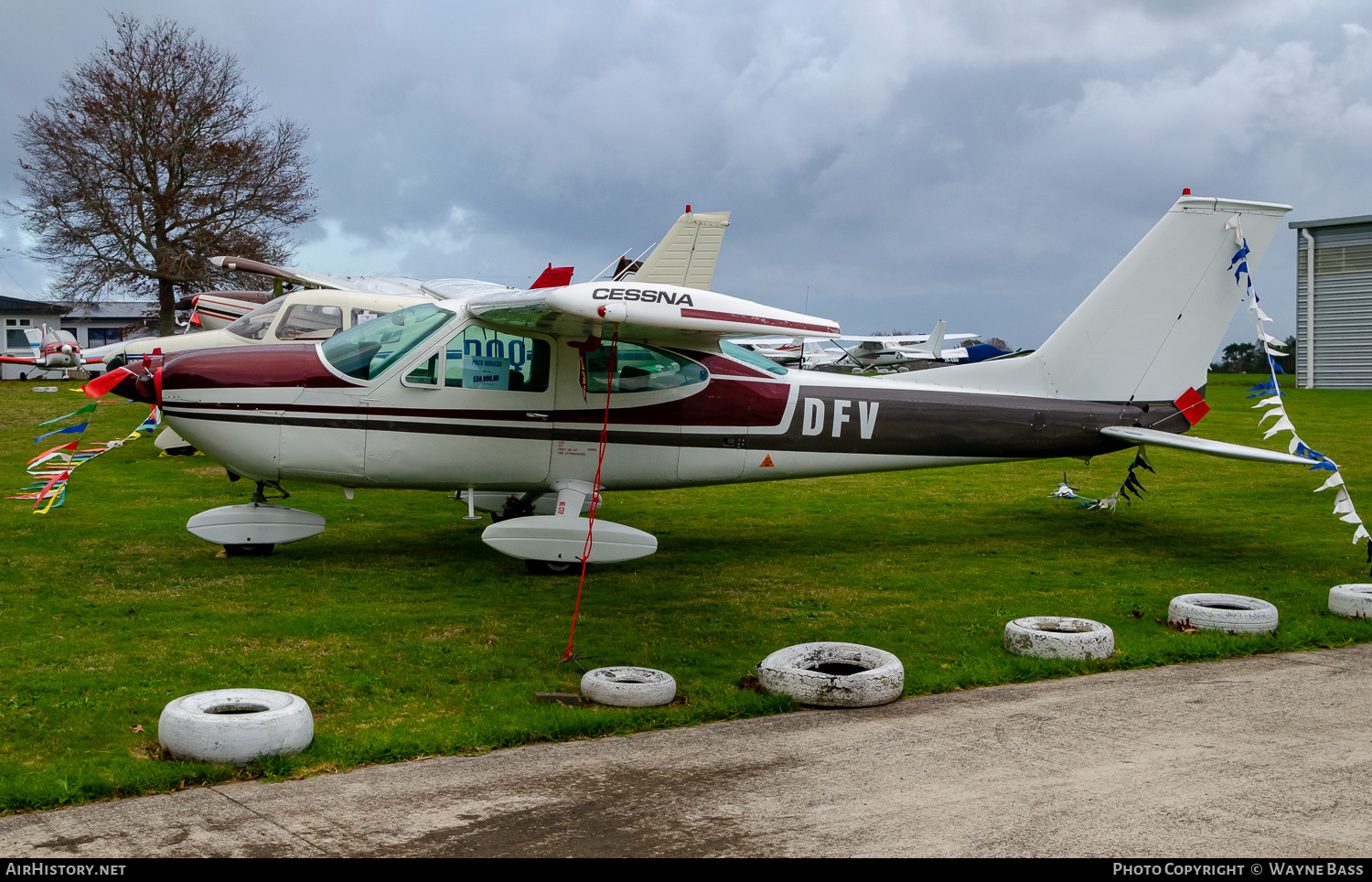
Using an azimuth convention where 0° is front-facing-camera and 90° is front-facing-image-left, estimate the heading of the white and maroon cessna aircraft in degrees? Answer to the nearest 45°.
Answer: approximately 90°

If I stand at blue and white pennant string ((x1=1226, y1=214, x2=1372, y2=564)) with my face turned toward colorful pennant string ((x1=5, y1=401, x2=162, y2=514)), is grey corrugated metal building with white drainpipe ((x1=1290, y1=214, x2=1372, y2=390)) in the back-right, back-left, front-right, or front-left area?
back-right

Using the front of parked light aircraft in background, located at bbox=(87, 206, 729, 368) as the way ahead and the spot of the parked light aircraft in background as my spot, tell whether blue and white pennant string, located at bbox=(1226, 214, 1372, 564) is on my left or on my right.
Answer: on my left

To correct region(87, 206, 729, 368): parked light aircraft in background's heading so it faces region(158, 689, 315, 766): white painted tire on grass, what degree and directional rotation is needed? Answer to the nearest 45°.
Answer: approximately 90° to its left

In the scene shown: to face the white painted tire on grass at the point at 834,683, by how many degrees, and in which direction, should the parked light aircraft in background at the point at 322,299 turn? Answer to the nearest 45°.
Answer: approximately 90° to its left

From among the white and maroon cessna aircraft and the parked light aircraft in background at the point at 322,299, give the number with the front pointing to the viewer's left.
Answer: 2

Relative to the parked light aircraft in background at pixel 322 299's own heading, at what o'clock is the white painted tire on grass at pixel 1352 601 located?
The white painted tire on grass is roughly at 8 o'clock from the parked light aircraft in background.

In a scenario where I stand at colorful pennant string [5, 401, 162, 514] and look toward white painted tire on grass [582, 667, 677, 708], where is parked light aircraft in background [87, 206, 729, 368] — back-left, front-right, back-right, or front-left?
back-left

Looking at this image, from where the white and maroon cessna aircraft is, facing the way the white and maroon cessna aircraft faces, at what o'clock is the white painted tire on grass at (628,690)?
The white painted tire on grass is roughly at 9 o'clock from the white and maroon cessna aircraft.

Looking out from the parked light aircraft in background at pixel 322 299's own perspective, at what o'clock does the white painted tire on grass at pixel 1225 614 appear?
The white painted tire on grass is roughly at 8 o'clock from the parked light aircraft in background.

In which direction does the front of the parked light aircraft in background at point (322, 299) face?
to the viewer's left

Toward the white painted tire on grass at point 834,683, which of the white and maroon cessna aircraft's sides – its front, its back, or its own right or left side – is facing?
left

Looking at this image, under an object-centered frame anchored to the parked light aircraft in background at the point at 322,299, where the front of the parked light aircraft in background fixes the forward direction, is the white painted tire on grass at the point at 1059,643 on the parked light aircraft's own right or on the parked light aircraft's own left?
on the parked light aircraft's own left
